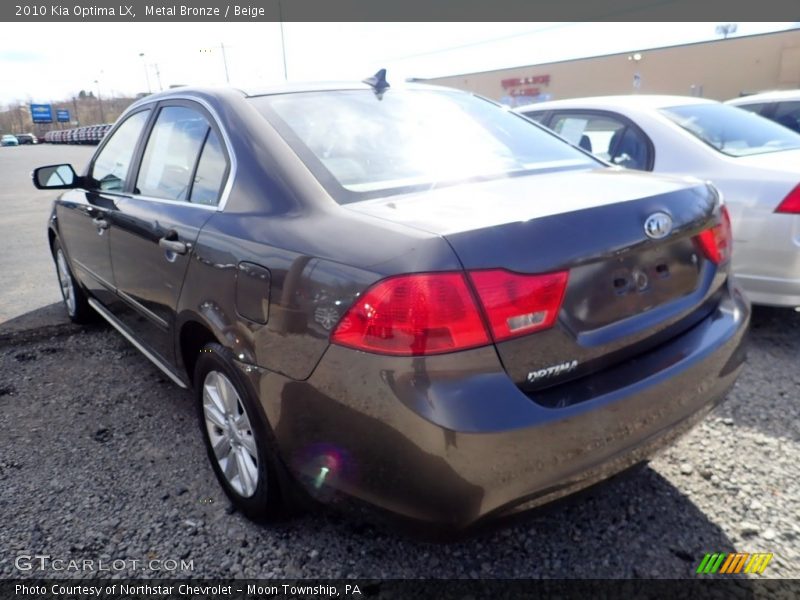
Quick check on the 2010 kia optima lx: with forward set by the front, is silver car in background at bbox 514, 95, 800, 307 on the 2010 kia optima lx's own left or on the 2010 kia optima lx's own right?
on the 2010 kia optima lx's own right

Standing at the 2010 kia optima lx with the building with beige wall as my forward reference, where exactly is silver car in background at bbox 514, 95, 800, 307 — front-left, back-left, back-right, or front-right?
front-right

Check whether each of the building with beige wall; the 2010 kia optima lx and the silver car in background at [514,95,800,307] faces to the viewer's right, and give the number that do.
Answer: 0

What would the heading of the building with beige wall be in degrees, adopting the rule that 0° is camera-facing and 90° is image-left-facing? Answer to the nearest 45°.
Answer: approximately 45°

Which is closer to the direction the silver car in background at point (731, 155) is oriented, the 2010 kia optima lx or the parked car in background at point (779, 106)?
the parked car in background

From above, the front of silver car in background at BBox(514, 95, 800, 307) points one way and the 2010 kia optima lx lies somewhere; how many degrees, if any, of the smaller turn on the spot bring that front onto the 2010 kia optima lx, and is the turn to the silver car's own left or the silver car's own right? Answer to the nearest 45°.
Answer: approximately 135° to the silver car's own left

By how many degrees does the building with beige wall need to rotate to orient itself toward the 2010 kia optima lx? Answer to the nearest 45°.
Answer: approximately 45° to its left

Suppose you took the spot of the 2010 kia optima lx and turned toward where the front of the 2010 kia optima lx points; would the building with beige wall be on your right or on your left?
on your right

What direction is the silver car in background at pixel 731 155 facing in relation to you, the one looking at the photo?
facing away from the viewer and to the left of the viewer

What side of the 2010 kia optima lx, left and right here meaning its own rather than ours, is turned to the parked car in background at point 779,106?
right

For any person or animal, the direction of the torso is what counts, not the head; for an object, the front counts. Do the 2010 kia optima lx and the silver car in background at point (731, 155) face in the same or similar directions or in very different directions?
same or similar directions
